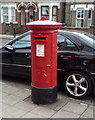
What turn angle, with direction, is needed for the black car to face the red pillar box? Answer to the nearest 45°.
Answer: approximately 90° to its left

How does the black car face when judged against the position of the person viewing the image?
facing away from the viewer and to the left of the viewer
